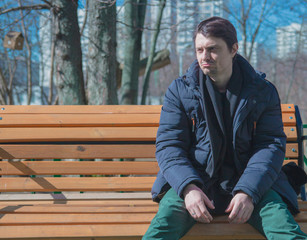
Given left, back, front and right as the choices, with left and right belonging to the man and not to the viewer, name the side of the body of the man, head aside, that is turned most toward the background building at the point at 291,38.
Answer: back

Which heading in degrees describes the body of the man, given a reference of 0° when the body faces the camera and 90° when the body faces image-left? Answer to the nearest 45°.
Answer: approximately 0°

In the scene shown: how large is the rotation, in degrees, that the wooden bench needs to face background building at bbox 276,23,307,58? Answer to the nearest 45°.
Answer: approximately 135° to its left
